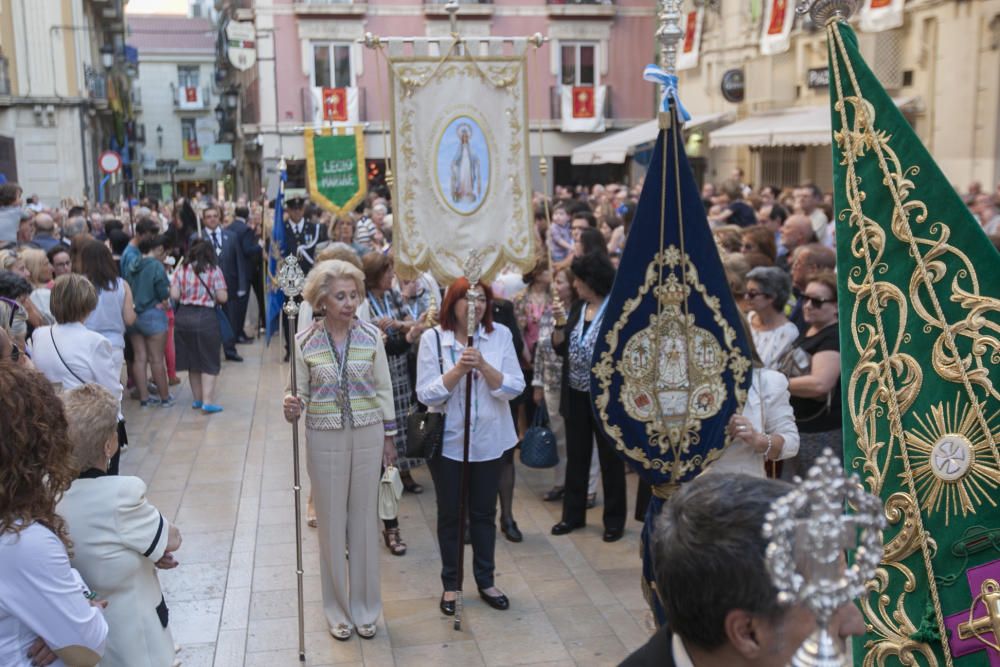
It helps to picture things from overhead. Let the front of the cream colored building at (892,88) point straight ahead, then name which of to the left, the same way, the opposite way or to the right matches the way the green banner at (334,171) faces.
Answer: to the left

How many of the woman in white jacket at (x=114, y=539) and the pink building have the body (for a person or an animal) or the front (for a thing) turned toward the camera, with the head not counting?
1

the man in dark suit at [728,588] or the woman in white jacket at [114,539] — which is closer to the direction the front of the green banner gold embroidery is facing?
the man in dark suit

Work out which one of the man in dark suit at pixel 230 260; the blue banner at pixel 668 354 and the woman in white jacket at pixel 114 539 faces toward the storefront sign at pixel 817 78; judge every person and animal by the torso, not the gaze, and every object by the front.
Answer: the woman in white jacket

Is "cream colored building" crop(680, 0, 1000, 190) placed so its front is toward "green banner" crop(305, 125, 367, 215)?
yes
